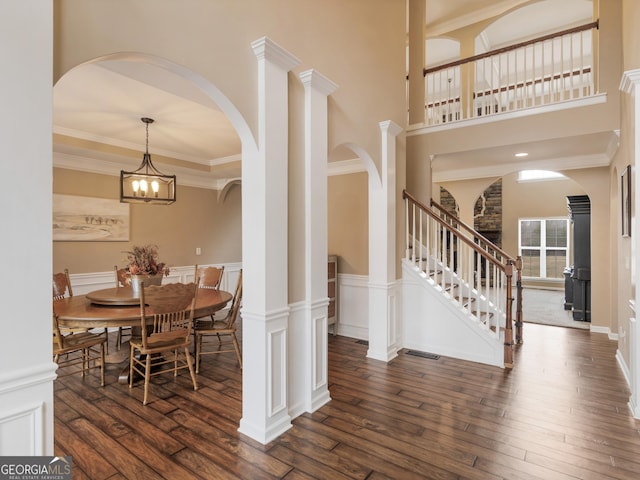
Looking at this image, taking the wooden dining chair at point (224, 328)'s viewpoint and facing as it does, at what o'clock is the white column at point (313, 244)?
The white column is roughly at 8 o'clock from the wooden dining chair.

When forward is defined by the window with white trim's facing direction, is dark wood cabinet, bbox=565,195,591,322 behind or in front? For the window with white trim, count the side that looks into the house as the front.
in front

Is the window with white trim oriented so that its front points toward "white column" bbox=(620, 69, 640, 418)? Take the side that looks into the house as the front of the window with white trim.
yes

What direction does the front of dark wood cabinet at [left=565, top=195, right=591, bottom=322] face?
to the viewer's left

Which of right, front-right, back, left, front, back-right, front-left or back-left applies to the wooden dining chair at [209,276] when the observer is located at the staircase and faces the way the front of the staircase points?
back-right

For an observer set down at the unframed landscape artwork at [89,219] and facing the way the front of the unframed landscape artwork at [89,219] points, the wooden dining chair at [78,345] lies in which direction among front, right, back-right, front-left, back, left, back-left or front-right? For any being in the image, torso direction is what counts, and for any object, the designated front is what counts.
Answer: front-right

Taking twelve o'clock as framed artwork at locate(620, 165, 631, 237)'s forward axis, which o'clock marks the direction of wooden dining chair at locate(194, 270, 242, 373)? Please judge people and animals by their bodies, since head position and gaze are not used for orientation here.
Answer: The wooden dining chair is roughly at 11 o'clock from the framed artwork.

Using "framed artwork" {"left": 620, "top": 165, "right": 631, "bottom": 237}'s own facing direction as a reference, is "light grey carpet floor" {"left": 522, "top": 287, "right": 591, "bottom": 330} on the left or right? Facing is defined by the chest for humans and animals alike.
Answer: on its right

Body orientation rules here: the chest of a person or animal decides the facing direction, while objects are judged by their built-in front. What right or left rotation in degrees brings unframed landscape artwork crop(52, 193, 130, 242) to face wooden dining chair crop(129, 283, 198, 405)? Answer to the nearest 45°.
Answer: approximately 45° to its right

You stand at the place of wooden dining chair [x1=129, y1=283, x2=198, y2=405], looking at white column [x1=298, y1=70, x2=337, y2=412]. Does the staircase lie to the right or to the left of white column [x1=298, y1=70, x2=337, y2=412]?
left
